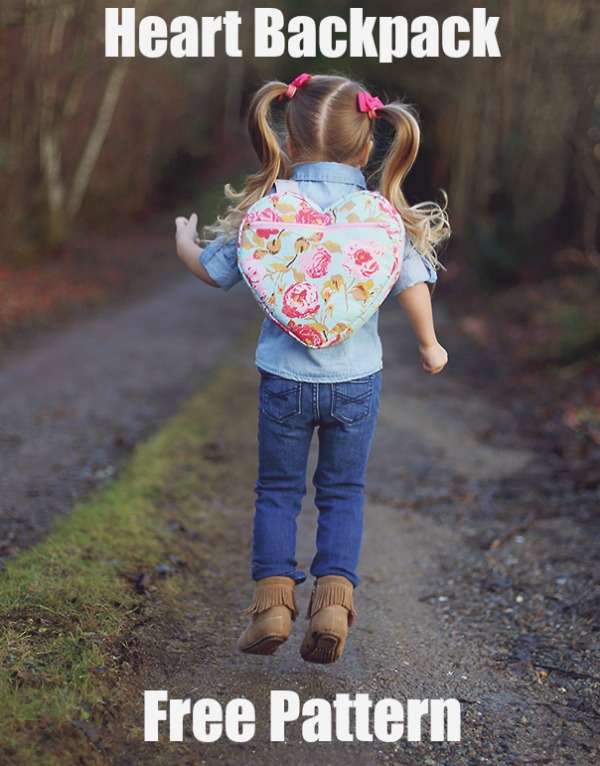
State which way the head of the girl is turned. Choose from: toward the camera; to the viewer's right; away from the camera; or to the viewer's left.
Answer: away from the camera

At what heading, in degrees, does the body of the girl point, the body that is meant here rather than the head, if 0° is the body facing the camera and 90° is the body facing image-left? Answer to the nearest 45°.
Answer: approximately 180°
